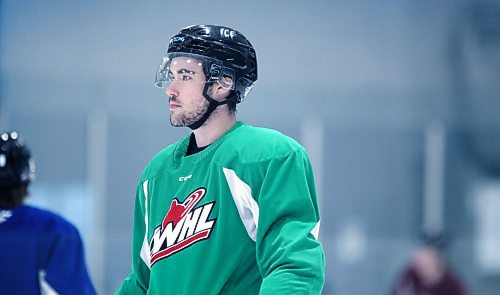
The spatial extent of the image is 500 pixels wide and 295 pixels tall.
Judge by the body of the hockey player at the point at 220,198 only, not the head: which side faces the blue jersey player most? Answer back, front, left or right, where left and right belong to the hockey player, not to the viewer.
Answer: right
